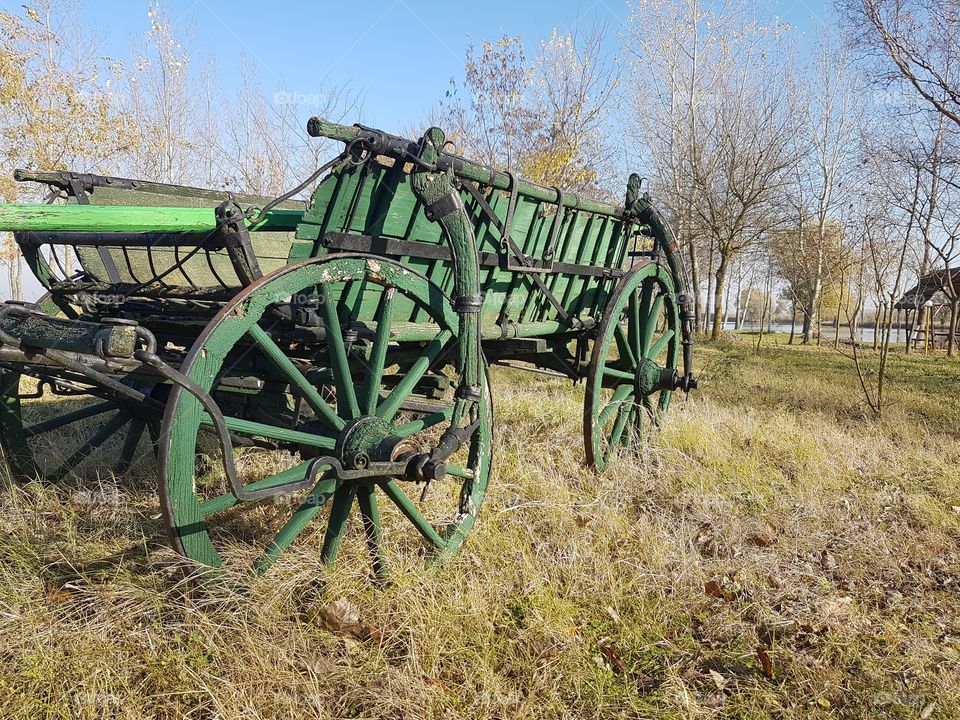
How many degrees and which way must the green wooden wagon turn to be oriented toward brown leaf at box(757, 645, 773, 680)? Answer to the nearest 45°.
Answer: approximately 90° to its left

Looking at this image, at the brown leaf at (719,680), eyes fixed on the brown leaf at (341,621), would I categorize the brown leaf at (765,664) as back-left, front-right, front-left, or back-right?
back-right

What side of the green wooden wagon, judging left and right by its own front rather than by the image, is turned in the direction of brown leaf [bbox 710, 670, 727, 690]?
left

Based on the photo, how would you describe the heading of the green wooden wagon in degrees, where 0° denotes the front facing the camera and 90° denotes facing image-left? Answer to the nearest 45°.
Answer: approximately 45°
